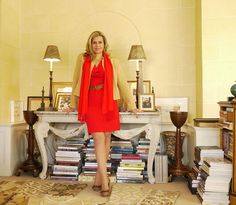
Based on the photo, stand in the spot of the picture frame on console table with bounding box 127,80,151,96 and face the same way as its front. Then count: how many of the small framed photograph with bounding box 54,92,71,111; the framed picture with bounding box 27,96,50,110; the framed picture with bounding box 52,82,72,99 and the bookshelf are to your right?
3

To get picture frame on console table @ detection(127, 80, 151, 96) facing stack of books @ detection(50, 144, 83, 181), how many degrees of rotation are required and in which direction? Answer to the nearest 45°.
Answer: approximately 45° to its right

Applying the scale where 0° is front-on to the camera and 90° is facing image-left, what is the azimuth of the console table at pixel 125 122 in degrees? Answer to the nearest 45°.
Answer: approximately 0°

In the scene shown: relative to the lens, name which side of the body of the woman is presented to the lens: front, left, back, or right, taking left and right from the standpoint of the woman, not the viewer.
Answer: front

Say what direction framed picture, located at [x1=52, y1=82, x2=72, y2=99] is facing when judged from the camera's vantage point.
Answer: facing the viewer

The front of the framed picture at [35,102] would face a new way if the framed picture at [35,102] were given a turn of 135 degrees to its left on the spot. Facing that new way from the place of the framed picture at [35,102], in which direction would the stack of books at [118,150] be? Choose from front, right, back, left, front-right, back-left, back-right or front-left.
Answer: right

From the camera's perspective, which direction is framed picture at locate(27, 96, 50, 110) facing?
toward the camera
